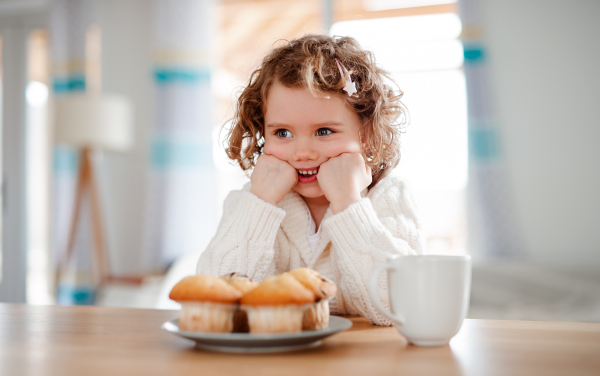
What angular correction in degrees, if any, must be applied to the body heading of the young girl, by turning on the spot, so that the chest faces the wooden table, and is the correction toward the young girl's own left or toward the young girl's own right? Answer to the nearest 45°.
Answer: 0° — they already face it

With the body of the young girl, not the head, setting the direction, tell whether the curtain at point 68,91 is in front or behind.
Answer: behind

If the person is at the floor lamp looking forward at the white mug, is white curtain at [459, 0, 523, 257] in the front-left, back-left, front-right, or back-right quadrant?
front-left

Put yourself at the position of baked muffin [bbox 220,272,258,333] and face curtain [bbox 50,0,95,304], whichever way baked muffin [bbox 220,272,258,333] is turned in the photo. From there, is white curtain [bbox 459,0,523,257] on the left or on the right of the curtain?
right

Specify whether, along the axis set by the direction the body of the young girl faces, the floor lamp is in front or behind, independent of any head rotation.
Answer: behind

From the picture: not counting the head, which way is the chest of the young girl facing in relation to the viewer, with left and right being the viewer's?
facing the viewer

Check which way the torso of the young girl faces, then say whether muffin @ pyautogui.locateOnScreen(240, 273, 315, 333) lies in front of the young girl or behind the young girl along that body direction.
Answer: in front

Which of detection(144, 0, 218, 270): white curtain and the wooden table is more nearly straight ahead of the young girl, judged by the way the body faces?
the wooden table

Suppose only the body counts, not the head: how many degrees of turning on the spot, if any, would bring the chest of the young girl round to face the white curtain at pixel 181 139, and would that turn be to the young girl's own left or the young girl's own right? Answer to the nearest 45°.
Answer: approximately 180°

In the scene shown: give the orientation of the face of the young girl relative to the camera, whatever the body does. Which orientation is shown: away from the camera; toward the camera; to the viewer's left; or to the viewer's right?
toward the camera

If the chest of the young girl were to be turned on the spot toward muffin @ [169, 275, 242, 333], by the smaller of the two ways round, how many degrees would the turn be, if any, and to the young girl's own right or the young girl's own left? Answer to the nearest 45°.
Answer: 0° — they already face it

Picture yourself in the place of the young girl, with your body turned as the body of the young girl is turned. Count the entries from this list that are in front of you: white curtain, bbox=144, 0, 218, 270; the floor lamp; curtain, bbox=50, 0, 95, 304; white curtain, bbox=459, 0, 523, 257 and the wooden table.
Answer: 1

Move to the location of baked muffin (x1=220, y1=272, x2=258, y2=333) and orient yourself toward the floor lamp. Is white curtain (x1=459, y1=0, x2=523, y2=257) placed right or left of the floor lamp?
right
